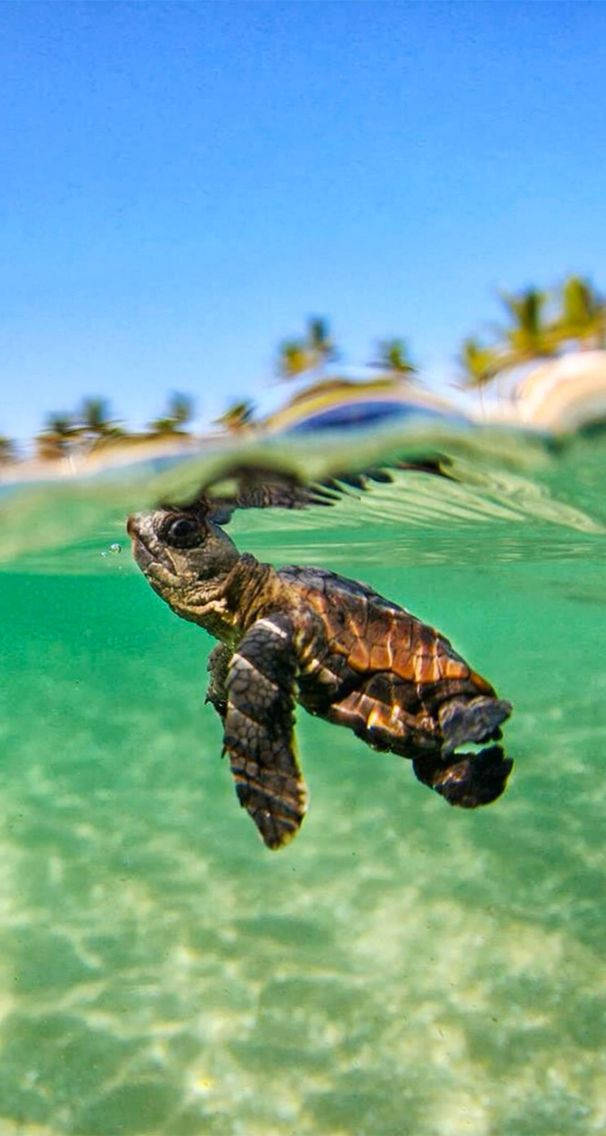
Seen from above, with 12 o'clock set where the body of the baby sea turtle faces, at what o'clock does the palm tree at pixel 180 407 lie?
The palm tree is roughly at 2 o'clock from the baby sea turtle.

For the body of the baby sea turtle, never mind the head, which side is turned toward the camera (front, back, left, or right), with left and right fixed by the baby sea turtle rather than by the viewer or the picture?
left

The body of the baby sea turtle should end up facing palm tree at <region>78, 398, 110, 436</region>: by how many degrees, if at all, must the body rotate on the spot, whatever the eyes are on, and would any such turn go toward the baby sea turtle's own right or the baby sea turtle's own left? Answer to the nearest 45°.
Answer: approximately 45° to the baby sea turtle's own right

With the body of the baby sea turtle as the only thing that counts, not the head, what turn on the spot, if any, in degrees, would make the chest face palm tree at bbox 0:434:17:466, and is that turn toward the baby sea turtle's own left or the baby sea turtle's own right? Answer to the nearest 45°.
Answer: approximately 45° to the baby sea turtle's own right
